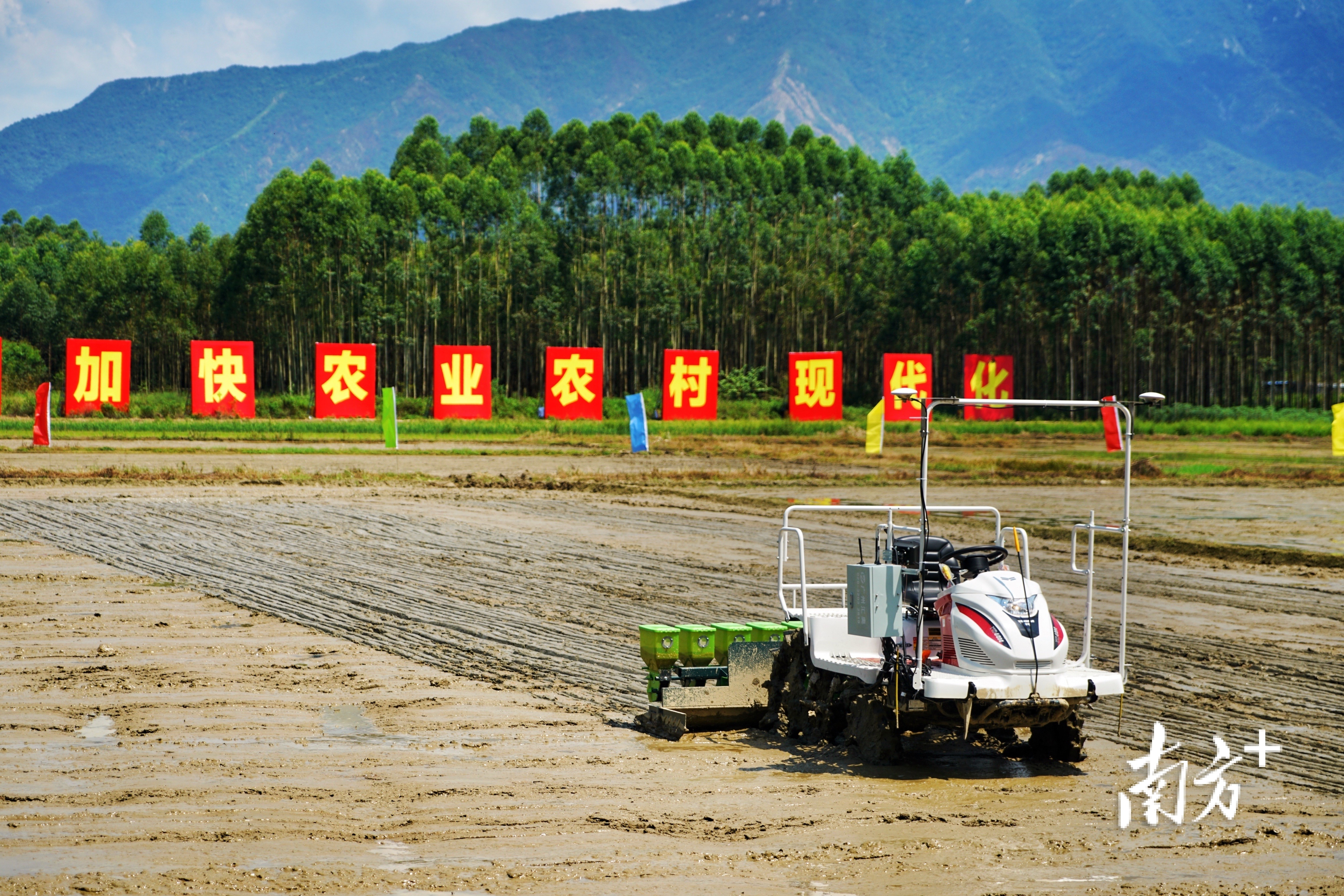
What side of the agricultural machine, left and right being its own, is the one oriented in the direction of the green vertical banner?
back

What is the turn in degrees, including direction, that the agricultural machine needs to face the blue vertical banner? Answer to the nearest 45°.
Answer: approximately 135° to its left

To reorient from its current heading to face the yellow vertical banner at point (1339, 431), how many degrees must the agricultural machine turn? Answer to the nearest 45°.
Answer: approximately 90° to its left

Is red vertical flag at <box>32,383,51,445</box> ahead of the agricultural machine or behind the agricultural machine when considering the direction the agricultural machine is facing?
behind

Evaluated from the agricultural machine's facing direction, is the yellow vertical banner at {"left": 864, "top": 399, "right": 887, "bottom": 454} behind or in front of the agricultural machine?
behind

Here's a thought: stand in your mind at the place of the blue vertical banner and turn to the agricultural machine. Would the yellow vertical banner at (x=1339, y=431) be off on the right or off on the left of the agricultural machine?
left

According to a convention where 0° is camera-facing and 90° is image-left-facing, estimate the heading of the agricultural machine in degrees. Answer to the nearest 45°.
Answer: approximately 315°
